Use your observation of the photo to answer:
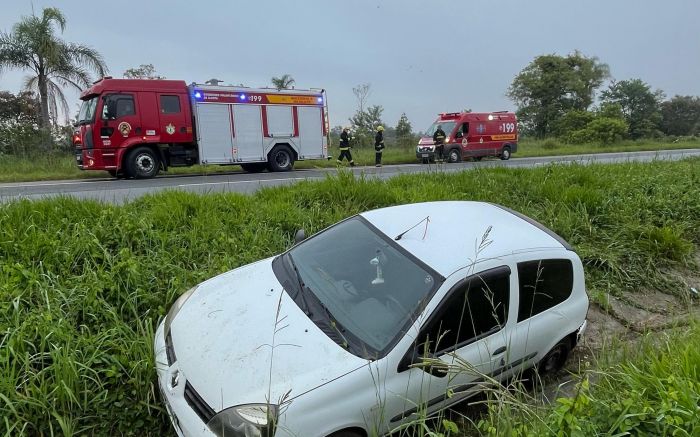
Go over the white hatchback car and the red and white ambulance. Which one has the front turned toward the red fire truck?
the red and white ambulance

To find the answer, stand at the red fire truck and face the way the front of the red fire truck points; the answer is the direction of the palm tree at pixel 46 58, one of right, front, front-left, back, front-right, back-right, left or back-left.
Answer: front-right

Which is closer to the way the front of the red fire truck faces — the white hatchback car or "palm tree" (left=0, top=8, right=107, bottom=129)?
the palm tree

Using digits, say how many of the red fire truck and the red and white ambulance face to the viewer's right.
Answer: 0

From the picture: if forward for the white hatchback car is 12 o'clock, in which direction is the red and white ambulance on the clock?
The red and white ambulance is roughly at 5 o'clock from the white hatchback car.

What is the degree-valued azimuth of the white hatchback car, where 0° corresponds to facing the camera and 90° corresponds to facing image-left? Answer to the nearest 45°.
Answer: approximately 45°

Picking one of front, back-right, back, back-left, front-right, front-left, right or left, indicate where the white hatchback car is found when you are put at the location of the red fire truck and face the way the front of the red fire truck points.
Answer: left

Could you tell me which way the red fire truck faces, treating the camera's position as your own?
facing to the left of the viewer

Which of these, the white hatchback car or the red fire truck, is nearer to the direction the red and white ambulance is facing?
the red fire truck

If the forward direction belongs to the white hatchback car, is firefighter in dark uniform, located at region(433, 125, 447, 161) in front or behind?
behind

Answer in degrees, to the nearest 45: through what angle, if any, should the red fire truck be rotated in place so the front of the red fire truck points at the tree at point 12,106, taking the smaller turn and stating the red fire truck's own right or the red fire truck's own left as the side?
approximately 45° to the red fire truck's own right

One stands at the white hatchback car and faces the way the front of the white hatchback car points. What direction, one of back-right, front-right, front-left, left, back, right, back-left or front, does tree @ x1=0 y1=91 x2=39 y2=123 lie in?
right

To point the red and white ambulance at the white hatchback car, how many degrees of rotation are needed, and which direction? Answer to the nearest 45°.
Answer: approximately 45° to its left

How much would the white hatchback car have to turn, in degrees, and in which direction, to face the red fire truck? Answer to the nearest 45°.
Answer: approximately 90° to its right

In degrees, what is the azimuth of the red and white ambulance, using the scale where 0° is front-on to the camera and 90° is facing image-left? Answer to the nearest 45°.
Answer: approximately 45°

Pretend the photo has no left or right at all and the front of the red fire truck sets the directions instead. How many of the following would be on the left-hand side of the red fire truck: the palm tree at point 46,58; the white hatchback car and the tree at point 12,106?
1
